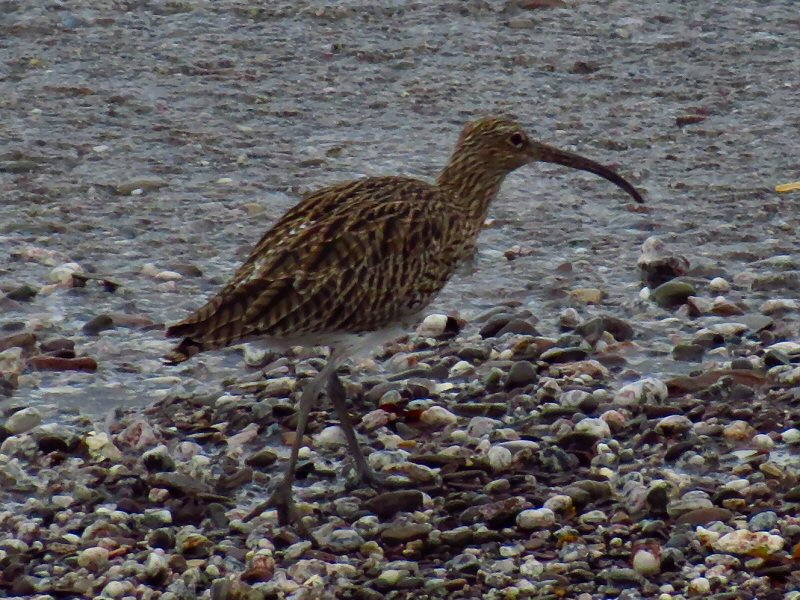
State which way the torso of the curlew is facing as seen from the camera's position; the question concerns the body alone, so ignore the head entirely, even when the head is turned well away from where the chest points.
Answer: to the viewer's right

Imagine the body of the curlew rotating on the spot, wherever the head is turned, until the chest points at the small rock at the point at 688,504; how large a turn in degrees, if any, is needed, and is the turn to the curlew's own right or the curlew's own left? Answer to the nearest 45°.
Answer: approximately 45° to the curlew's own right

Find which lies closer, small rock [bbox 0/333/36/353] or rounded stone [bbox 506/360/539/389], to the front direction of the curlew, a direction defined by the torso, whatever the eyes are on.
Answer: the rounded stone

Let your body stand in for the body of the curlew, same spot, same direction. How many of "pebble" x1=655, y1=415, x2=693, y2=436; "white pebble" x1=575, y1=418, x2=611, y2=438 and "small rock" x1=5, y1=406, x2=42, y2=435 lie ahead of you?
2

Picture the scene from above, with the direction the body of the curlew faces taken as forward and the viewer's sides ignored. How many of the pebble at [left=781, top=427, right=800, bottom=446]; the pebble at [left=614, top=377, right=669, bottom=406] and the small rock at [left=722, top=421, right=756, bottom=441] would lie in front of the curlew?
3

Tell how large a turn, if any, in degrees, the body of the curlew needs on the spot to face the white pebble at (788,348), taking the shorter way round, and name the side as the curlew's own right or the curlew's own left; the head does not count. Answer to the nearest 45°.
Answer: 0° — it already faces it

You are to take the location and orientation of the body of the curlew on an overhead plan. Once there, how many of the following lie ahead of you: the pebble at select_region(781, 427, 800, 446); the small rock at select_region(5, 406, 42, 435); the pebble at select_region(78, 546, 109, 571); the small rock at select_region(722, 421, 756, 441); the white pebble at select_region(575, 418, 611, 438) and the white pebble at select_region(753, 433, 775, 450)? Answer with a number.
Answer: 4

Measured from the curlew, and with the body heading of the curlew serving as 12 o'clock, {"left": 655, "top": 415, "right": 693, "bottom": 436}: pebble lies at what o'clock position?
The pebble is roughly at 12 o'clock from the curlew.

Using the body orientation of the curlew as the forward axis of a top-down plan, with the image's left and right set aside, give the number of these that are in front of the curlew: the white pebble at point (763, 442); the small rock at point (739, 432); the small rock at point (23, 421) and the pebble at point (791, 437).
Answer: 3

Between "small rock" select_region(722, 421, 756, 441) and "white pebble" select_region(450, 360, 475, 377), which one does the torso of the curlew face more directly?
the small rock

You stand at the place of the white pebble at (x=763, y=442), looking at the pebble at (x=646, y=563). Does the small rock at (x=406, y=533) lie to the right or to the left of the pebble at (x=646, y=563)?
right

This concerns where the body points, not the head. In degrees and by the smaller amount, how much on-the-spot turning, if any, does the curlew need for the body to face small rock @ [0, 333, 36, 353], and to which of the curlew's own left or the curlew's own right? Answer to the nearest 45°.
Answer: approximately 135° to the curlew's own left
